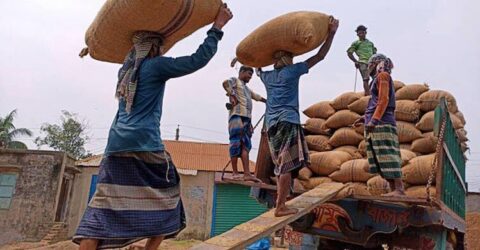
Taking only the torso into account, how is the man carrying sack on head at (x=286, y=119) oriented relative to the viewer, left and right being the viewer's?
facing away from the viewer and to the right of the viewer

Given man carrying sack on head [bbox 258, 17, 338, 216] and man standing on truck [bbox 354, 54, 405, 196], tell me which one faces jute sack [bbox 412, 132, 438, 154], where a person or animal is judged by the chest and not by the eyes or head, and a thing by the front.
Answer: the man carrying sack on head

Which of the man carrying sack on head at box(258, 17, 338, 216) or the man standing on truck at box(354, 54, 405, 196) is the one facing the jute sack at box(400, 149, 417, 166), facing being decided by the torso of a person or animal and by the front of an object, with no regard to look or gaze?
the man carrying sack on head

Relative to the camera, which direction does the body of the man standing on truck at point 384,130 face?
to the viewer's left

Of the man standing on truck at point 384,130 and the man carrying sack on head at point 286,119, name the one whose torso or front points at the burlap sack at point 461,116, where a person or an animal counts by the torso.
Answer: the man carrying sack on head

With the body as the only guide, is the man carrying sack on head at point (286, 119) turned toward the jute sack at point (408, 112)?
yes

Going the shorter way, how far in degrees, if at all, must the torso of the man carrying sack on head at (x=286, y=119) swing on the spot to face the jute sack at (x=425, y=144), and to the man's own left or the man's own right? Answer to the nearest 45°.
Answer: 0° — they already face it

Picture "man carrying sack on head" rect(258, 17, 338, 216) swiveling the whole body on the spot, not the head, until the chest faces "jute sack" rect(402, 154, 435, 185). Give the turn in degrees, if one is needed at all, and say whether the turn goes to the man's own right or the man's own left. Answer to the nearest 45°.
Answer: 0° — they already face it
